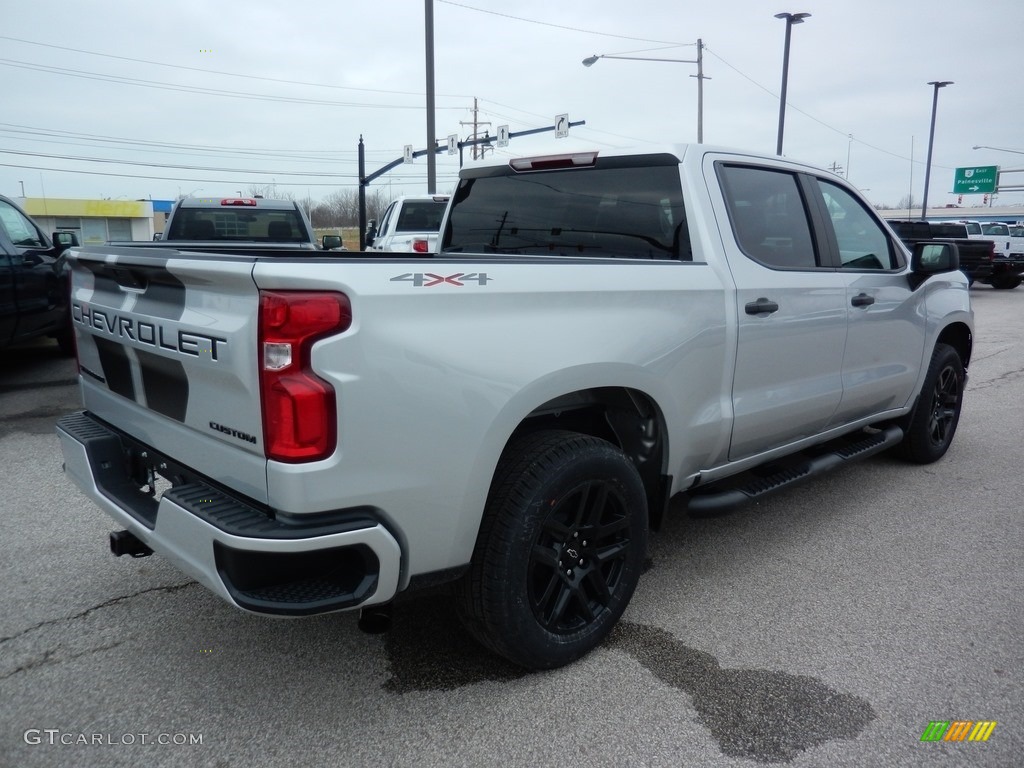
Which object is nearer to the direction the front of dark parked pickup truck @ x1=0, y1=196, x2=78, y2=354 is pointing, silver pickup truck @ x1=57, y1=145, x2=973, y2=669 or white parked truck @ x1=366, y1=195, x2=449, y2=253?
the white parked truck

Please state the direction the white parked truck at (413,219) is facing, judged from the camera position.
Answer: facing away from the viewer and to the left of the viewer

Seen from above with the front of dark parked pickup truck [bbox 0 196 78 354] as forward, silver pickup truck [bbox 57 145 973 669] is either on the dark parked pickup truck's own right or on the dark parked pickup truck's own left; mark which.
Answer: on the dark parked pickup truck's own right

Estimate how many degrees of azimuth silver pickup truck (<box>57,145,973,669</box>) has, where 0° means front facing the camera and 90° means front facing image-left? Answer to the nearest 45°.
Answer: approximately 225°

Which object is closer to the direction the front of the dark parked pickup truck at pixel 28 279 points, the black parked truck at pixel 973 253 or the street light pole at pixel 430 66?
the street light pole

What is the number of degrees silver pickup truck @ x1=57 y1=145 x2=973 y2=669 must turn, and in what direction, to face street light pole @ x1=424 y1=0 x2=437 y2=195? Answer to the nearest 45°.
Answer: approximately 45° to its left

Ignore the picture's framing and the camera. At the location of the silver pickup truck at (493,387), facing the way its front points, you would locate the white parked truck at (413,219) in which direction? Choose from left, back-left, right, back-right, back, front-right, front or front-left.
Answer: front-left

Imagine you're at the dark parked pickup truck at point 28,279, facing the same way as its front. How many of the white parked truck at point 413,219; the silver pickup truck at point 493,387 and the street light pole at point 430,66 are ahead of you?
2

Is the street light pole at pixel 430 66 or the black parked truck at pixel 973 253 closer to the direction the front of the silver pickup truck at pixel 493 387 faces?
the black parked truck

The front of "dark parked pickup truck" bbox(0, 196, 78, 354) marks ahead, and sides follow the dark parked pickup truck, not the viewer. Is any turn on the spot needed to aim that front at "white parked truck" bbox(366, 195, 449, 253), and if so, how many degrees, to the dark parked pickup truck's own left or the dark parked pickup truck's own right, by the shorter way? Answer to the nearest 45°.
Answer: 0° — it already faces it

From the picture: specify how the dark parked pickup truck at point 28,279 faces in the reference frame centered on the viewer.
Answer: facing away from the viewer and to the right of the viewer

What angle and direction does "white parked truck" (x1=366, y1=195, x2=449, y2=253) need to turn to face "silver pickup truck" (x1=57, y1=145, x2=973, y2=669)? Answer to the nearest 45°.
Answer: approximately 135° to its left

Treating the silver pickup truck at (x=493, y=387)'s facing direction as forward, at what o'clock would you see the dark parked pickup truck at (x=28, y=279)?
The dark parked pickup truck is roughly at 9 o'clock from the silver pickup truck.
